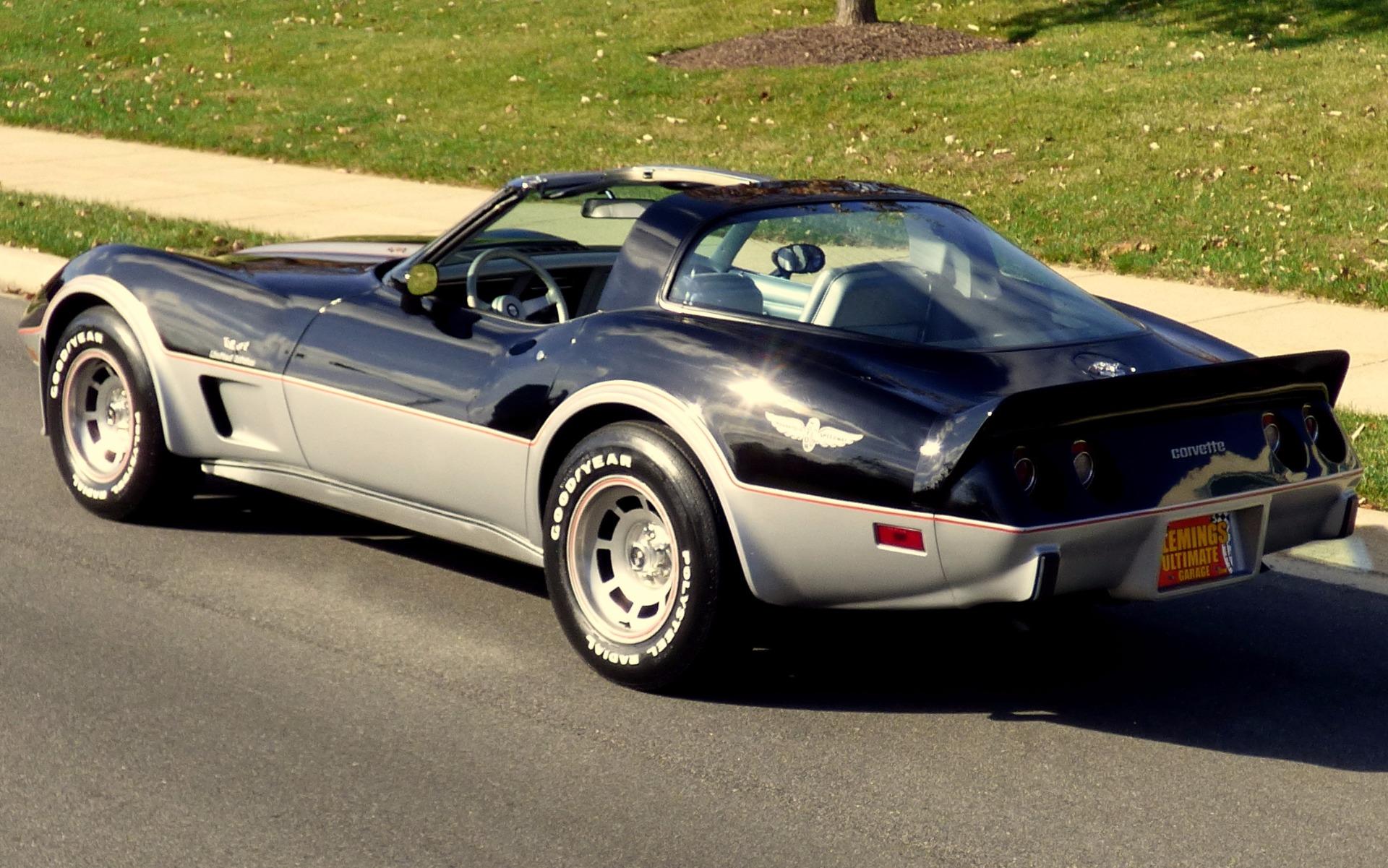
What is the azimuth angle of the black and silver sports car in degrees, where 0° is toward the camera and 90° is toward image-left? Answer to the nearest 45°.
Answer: approximately 135°

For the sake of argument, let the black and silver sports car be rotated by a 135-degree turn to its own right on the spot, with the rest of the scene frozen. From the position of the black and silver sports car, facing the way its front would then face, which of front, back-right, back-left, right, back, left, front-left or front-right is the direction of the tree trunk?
left
